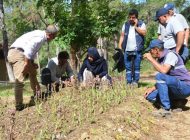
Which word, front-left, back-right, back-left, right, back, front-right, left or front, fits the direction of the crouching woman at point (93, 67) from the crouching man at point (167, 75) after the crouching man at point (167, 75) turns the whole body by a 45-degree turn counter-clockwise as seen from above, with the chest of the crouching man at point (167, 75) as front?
right

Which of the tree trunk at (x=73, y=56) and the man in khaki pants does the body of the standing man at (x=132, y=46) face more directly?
the man in khaki pants

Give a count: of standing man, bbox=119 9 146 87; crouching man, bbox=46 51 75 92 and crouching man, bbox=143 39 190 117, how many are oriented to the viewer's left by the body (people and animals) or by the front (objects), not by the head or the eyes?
1

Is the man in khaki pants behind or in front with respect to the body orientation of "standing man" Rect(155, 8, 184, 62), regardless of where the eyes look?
in front

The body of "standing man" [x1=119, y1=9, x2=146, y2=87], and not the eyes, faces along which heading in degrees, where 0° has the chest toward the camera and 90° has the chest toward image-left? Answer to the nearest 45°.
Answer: approximately 0°

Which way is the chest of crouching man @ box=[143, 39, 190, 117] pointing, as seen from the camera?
to the viewer's left

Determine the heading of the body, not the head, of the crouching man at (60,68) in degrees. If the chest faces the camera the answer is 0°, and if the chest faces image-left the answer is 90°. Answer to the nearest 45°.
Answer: approximately 315°

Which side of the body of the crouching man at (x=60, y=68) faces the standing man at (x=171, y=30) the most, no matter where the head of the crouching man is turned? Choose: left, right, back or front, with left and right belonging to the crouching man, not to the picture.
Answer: front

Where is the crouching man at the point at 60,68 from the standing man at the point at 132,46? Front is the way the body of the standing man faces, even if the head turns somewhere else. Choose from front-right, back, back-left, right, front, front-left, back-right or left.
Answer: right
